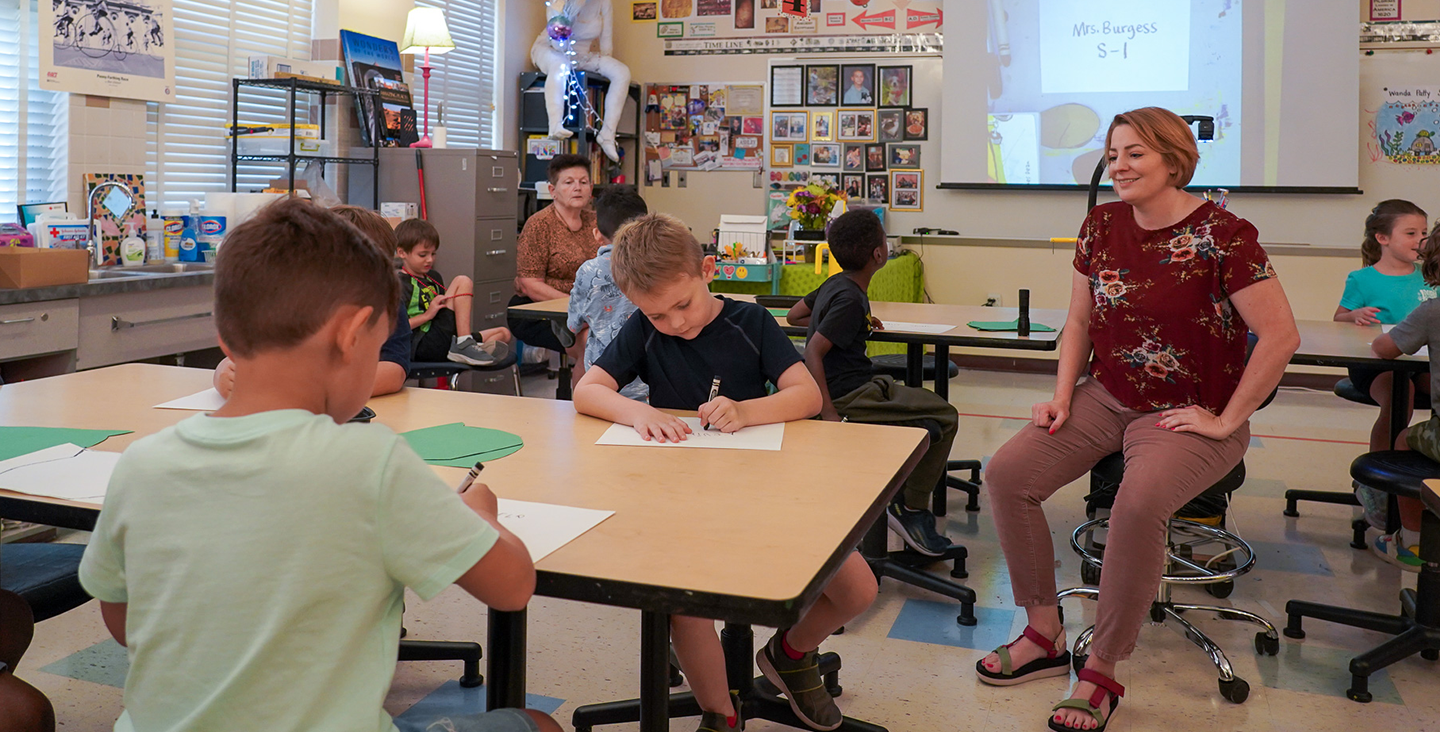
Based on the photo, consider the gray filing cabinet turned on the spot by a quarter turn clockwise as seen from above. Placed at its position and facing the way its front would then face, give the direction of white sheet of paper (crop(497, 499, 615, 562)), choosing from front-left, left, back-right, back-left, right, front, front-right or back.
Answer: front-left

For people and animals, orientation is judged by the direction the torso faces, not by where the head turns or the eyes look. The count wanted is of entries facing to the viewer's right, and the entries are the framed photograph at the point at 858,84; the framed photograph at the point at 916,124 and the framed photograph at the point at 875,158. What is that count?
0

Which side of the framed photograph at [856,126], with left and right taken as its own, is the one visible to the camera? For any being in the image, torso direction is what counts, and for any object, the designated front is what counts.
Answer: front

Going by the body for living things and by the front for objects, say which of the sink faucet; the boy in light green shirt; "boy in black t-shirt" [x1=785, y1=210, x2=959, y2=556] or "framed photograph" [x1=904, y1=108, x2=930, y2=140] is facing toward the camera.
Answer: the framed photograph

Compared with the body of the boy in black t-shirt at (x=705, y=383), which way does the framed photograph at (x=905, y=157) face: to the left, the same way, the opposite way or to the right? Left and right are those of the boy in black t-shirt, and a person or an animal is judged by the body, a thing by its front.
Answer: the same way

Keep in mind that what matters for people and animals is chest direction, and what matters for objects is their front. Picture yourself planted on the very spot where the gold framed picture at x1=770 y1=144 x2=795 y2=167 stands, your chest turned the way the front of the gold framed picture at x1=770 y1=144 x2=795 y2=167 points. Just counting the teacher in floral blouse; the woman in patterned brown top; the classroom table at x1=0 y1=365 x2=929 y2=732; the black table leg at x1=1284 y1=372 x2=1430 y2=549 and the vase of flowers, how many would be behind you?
0

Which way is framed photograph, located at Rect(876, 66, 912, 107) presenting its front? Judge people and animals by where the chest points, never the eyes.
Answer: toward the camera

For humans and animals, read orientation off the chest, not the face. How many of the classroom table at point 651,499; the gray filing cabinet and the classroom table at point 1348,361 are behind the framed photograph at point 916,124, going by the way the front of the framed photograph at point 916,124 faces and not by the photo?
0

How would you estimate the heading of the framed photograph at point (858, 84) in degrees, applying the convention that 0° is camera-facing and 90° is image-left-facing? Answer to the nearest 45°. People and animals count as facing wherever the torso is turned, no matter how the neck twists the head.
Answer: approximately 0°

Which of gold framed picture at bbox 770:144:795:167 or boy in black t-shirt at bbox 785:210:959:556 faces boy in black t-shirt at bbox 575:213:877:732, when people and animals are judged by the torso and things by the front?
the gold framed picture

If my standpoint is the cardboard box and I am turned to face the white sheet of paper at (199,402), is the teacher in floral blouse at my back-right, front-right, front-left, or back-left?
front-left

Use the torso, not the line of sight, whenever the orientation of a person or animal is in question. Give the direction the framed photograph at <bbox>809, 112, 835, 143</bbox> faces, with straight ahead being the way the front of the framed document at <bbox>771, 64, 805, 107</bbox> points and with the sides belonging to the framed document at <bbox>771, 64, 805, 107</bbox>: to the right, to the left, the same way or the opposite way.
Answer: the same way

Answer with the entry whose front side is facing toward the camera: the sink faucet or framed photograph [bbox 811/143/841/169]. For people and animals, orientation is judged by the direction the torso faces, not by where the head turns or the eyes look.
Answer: the framed photograph

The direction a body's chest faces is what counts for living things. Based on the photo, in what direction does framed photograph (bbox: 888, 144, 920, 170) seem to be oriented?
toward the camera

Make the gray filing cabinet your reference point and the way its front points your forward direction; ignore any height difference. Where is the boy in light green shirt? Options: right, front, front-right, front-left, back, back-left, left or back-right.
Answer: front-right

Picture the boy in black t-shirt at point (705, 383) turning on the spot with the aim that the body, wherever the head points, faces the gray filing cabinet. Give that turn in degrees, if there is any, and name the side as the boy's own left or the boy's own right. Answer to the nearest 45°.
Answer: approximately 180°
